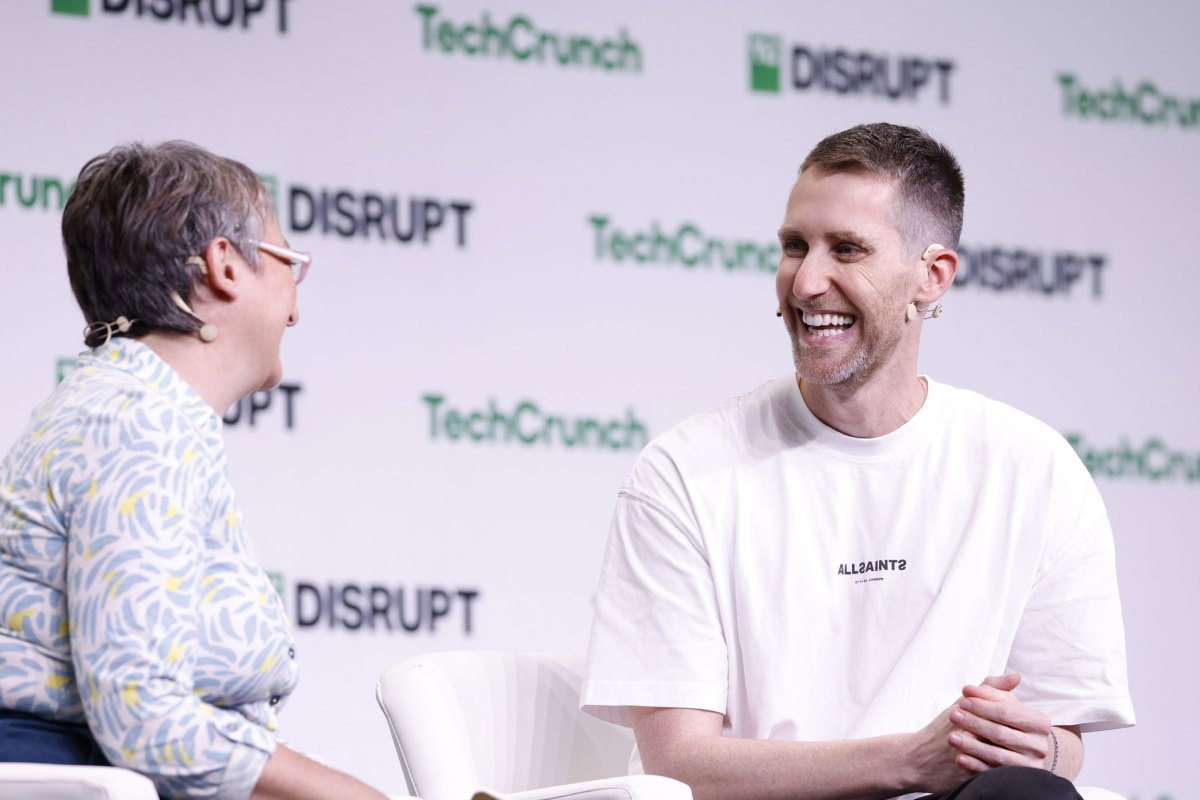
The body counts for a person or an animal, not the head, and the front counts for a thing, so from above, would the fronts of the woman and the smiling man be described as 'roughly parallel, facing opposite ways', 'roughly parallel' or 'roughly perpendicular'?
roughly perpendicular

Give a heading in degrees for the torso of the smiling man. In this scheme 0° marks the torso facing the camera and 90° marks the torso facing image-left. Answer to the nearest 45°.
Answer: approximately 0°

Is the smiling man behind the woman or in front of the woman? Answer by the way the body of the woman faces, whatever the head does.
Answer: in front

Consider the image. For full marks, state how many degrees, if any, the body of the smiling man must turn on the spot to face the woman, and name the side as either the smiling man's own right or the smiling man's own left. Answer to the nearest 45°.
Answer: approximately 45° to the smiling man's own right

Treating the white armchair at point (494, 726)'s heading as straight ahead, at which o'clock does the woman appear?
The woman is roughly at 2 o'clock from the white armchair.

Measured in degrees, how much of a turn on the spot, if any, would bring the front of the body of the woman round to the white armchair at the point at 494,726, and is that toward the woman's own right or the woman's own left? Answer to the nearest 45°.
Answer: approximately 45° to the woman's own left

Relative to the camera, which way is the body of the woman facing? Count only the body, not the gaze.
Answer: to the viewer's right

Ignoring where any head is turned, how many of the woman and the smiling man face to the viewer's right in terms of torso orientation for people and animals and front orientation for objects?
1
